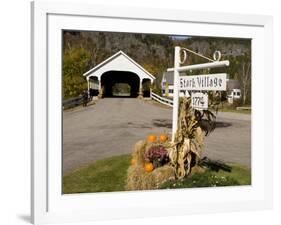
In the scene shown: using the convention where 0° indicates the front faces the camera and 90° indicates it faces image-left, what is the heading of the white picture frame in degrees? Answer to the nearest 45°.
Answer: approximately 315°
